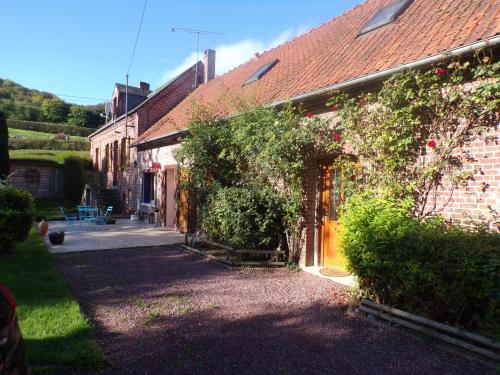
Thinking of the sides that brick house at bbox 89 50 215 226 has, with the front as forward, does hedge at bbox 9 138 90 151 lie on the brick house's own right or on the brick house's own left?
on the brick house's own right

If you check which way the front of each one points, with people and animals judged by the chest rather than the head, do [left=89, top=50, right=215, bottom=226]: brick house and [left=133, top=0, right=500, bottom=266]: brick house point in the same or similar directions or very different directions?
same or similar directions

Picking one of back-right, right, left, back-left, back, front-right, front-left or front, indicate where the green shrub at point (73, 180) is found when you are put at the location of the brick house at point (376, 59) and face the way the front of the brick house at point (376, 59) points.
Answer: right

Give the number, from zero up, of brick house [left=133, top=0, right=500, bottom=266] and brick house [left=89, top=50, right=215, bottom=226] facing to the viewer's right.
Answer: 0

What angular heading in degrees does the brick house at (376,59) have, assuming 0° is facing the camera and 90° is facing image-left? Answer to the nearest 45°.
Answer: approximately 45°

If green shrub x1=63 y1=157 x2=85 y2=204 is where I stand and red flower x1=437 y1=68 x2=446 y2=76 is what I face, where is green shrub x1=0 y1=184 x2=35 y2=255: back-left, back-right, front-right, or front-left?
front-right

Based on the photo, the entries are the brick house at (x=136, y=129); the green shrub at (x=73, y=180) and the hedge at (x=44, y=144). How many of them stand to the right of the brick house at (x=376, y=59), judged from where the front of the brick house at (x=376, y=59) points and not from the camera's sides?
3

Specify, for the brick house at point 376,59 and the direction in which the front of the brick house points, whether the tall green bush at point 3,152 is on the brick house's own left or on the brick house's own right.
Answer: on the brick house's own right

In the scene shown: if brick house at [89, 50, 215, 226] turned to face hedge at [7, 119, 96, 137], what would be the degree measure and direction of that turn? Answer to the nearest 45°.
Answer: approximately 135° to its right

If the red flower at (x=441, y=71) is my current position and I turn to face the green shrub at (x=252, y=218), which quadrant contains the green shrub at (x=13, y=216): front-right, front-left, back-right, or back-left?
front-left

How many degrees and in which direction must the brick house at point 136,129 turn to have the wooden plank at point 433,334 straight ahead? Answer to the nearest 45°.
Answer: approximately 45° to its left

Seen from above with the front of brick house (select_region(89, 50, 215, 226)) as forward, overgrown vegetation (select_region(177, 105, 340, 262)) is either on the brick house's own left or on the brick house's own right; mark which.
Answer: on the brick house's own left

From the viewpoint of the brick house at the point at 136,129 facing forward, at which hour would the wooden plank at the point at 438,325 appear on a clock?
The wooden plank is roughly at 10 o'clock from the brick house.
